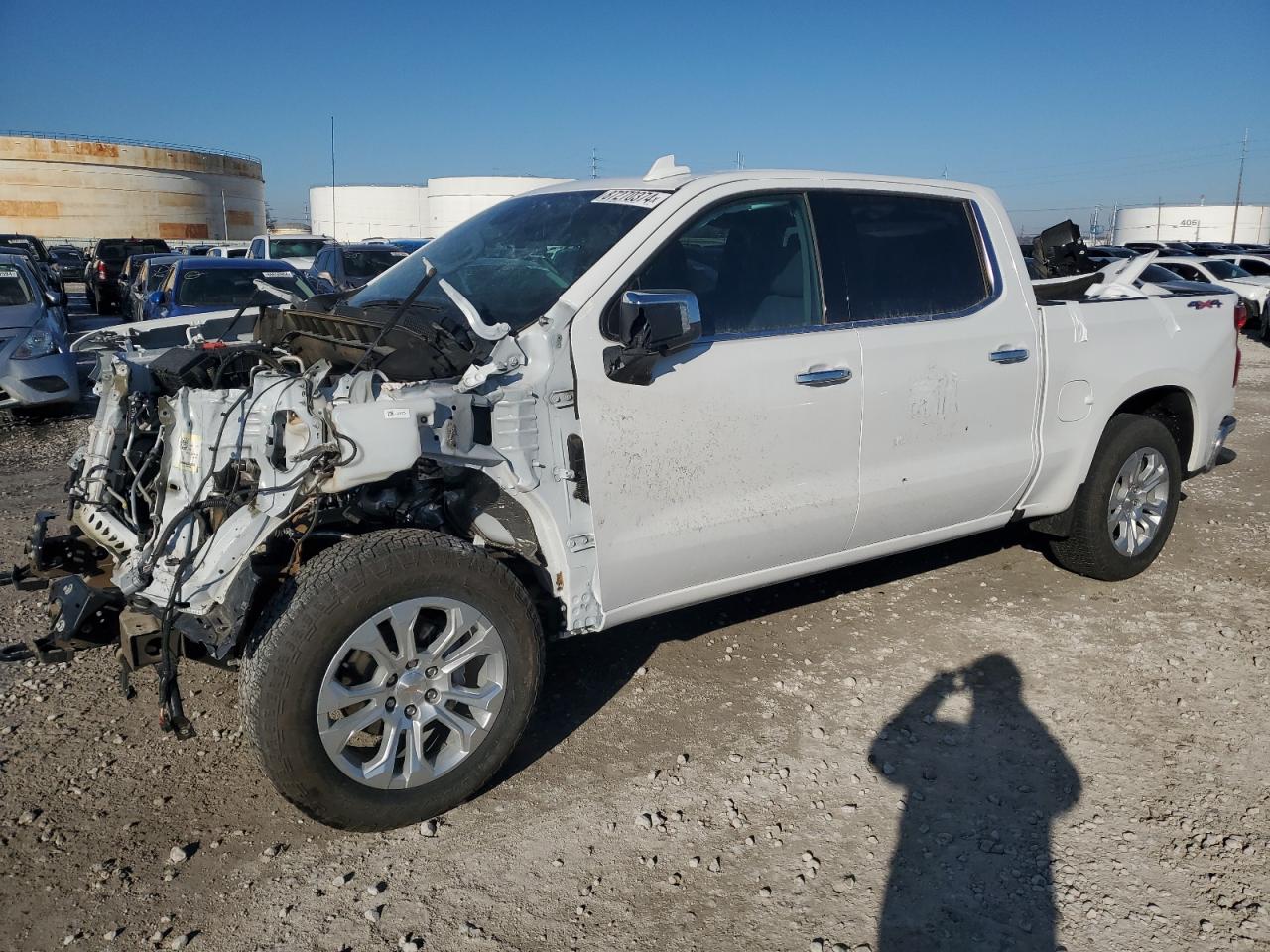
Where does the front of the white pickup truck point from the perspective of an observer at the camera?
facing the viewer and to the left of the viewer

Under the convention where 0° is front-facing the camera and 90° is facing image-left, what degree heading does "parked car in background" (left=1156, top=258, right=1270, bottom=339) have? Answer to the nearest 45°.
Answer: approximately 315°

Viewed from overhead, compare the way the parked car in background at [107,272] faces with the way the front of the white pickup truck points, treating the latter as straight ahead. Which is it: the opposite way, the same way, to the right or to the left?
to the right

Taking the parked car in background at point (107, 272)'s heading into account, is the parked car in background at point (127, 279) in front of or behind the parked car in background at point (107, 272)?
behind

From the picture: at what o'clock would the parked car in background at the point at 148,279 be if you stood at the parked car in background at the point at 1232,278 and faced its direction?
the parked car in background at the point at 148,279 is roughly at 3 o'clock from the parked car in background at the point at 1232,278.

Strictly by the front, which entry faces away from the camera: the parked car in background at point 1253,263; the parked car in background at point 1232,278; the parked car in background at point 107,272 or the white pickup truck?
the parked car in background at point 107,272

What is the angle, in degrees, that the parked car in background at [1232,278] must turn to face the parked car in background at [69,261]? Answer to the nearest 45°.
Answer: approximately 135° to its right

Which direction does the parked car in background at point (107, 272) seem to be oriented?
away from the camera

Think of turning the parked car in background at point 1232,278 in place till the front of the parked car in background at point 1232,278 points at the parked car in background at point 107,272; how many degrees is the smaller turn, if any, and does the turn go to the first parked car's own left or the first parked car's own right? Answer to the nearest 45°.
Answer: approximately 135° to the first parked car's own right
